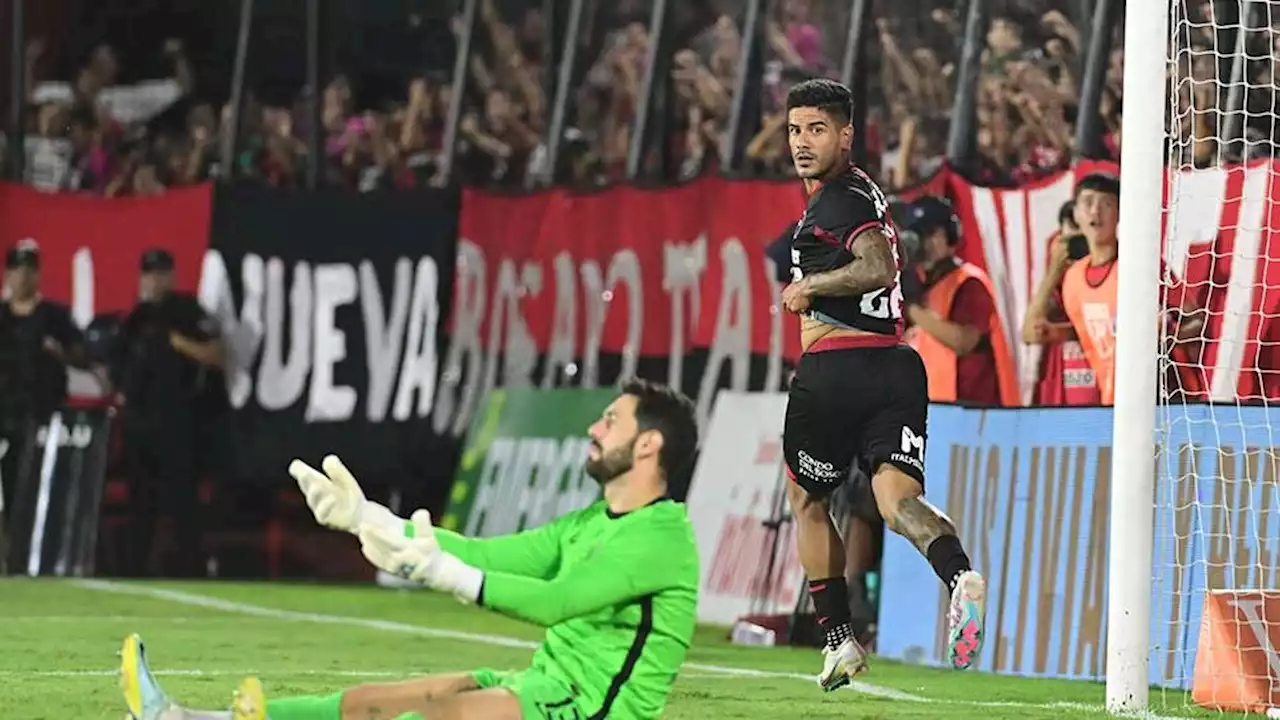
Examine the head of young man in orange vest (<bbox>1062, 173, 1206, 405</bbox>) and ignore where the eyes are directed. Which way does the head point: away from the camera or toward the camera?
toward the camera

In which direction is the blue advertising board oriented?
toward the camera

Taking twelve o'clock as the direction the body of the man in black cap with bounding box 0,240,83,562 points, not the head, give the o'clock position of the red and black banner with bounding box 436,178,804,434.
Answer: The red and black banner is roughly at 10 o'clock from the man in black cap.

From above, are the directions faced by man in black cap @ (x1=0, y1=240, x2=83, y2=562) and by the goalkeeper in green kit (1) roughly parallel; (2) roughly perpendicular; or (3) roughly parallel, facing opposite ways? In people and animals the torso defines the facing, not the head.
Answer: roughly perpendicular

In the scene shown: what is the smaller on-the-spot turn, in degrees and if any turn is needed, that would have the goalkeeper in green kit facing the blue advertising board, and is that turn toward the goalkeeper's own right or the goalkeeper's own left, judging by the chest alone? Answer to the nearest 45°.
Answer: approximately 135° to the goalkeeper's own right

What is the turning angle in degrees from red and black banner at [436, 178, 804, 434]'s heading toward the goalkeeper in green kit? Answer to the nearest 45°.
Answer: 0° — it already faces them

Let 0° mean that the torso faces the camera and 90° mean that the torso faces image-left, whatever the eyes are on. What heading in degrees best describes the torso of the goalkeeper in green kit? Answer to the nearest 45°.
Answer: approximately 90°

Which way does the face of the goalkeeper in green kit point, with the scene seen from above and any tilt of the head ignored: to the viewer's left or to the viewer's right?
to the viewer's left

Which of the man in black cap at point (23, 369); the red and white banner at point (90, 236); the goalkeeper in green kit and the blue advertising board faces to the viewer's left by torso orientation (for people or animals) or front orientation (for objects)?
the goalkeeper in green kit

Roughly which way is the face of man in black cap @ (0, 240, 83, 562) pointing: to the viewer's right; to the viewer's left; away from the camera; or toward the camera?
toward the camera

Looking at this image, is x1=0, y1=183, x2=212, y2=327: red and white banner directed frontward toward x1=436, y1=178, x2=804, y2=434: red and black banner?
no

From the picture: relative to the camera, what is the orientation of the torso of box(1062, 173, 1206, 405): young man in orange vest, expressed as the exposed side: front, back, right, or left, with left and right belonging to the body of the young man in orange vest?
front

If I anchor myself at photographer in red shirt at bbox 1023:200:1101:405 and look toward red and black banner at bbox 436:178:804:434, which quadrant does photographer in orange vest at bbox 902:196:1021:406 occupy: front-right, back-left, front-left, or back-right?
front-left

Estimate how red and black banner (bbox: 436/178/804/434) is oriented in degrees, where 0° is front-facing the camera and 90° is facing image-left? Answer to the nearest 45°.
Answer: approximately 0°

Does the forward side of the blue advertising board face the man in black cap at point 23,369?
no

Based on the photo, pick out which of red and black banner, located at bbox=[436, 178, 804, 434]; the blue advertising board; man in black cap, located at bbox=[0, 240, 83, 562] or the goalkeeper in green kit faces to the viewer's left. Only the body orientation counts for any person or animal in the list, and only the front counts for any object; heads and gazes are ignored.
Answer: the goalkeeper in green kit

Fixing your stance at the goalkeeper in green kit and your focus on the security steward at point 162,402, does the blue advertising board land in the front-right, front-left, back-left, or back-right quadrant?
front-right

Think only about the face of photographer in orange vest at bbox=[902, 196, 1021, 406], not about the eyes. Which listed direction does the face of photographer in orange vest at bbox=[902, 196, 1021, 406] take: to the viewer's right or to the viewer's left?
to the viewer's left

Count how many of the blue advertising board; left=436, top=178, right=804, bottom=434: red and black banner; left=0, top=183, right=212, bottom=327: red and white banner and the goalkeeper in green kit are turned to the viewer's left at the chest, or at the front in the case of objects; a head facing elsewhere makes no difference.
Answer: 1

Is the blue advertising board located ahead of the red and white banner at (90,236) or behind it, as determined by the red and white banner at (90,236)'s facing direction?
ahead
